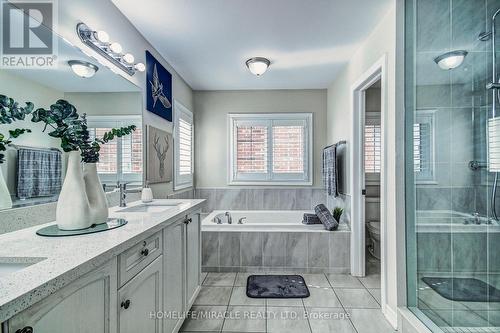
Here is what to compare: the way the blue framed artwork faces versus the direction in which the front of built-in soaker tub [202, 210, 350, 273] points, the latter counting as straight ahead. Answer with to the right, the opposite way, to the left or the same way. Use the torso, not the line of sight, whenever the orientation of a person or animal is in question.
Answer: to the left

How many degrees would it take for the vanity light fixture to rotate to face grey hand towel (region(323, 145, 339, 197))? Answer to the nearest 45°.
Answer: approximately 45° to its left

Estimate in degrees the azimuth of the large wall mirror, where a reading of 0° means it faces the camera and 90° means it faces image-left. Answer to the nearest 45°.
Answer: approximately 315°

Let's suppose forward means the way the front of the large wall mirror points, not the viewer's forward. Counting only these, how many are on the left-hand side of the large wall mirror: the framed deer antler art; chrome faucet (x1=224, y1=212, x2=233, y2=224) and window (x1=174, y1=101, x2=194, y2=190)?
3

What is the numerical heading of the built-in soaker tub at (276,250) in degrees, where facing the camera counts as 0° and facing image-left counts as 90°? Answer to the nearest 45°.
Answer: approximately 0°

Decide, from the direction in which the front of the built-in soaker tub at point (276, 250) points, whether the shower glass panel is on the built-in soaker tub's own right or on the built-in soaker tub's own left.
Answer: on the built-in soaker tub's own left

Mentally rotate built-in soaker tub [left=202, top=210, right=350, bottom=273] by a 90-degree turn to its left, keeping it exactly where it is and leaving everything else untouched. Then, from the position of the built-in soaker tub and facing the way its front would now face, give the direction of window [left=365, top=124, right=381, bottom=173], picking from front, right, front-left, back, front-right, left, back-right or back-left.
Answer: front-left

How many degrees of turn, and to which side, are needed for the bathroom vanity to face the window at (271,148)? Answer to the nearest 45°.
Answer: approximately 90° to its left

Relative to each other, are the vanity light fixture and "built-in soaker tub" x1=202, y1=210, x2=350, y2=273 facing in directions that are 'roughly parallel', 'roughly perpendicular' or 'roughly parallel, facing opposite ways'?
roughly perpendicular
